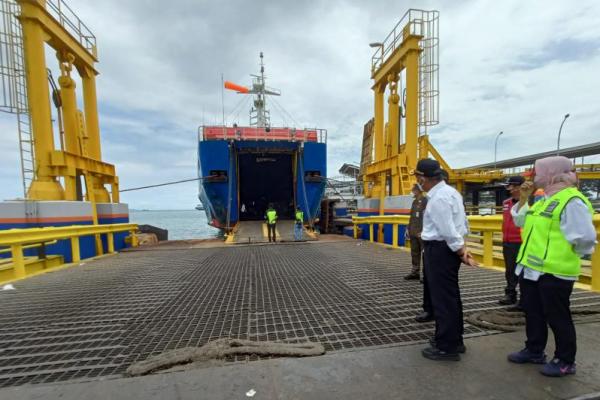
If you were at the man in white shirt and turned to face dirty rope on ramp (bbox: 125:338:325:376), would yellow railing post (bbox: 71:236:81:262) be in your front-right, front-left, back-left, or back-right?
front-right

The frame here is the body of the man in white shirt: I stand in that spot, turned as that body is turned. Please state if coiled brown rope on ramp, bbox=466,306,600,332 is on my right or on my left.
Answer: on my right
